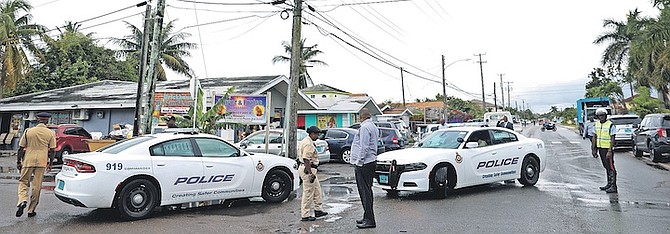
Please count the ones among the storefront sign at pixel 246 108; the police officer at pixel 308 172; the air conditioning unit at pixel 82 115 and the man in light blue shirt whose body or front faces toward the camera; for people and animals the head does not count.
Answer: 2

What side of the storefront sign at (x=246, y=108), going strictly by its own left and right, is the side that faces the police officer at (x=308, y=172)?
front

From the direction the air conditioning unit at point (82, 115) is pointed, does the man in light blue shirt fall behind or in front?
in front

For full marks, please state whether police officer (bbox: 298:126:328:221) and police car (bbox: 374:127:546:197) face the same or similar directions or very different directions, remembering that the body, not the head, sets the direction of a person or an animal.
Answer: very different directions

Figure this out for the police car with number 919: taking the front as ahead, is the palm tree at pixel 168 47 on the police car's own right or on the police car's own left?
on the police car's own left

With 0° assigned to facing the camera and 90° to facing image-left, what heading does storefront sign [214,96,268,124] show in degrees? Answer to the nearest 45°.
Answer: approximately 0°

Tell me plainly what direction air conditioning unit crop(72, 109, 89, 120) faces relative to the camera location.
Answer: facing the viewer

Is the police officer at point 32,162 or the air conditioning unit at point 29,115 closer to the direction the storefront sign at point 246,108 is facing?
the police officer
